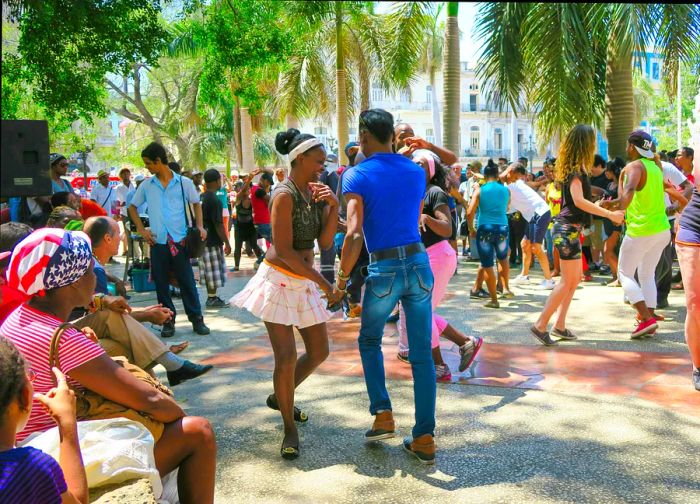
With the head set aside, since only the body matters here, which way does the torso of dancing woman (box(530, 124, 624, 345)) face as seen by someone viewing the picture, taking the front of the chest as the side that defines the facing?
to the viewer's right

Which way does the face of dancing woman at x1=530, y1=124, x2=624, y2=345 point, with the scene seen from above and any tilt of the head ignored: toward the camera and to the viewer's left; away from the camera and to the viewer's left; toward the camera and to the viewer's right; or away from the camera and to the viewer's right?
away from the camera and to the viewer's right

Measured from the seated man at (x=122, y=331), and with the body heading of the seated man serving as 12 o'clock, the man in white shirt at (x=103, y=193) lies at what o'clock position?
The man in white shirt is roughly at 9 o'clock from the seated man.

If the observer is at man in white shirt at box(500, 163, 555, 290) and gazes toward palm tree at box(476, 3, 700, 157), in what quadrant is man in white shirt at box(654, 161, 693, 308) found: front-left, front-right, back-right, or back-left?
back-right

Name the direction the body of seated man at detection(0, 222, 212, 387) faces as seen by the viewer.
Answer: to the viewer's right

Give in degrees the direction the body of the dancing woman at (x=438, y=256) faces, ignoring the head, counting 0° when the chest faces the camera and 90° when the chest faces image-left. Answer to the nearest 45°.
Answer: approximately 90°

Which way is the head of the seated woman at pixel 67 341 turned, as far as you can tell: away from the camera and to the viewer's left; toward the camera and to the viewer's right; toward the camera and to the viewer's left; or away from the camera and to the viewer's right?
away from the camera and to the viewer's right

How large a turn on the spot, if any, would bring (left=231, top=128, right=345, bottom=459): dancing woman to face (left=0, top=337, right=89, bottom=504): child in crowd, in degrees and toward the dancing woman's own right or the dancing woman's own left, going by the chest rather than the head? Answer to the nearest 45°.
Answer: approximately 45° to the dancing woman's own right

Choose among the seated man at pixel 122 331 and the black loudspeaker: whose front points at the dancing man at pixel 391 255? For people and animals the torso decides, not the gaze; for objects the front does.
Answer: the seated man
